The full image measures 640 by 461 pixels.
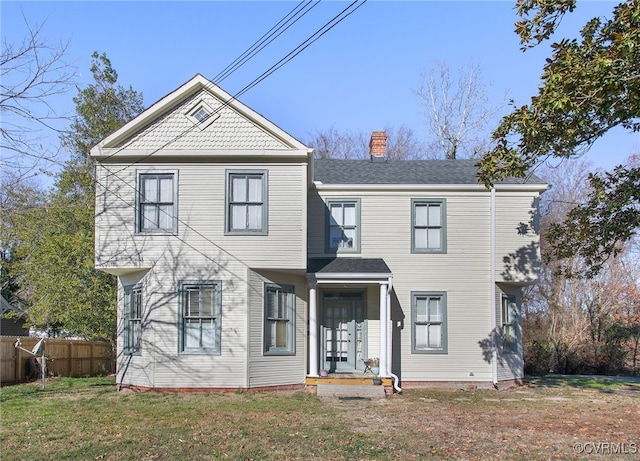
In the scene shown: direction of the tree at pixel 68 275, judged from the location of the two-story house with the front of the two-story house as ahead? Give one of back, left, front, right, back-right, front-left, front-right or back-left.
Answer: back-right

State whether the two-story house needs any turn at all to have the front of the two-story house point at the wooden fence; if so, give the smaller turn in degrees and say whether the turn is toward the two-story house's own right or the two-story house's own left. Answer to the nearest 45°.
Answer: approximately 135° to the two-story house's own right

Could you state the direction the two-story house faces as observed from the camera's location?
facing the viewer

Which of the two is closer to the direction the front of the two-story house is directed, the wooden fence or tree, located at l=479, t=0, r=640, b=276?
the tree

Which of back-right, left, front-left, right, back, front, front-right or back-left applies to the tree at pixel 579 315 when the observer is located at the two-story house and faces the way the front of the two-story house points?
back-left
